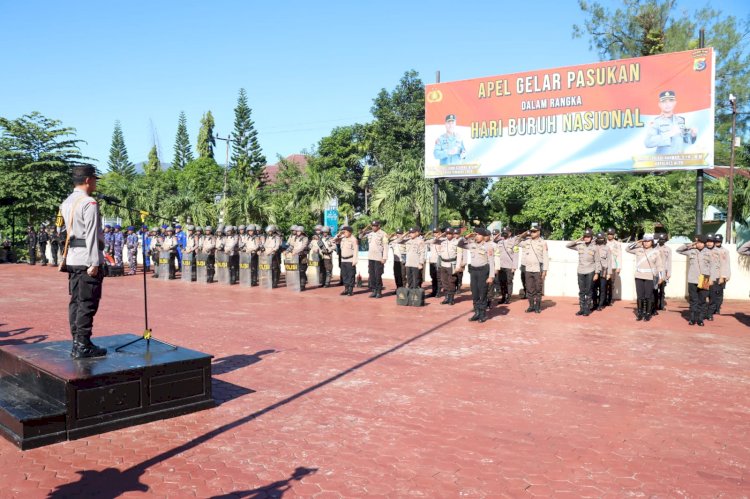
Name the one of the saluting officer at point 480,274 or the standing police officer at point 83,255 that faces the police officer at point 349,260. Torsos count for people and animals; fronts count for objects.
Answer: the standing police officer

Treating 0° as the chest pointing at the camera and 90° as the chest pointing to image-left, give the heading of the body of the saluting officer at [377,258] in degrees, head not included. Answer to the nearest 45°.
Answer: approximately 45°

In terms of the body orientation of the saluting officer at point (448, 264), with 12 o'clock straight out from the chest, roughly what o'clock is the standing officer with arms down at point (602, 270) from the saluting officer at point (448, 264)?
the standing officer with arms down at point (602, 270) is roughly at 8 o'clock from the saluting officer at point (448, 264).

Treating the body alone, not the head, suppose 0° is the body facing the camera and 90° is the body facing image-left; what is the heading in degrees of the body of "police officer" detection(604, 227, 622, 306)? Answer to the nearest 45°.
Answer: approximately 45°

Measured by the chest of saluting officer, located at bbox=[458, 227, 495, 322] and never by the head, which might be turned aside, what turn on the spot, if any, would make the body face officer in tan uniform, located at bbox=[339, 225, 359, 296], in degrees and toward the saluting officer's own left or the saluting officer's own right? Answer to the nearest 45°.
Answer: approximately 90° to the saluting officer's own right

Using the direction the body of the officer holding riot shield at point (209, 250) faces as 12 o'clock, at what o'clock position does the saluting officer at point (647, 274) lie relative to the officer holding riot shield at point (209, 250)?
the saluting officer at point (647, 274) is roughly at 9 o'clock from the officer holding riot shield at point (209, 250).

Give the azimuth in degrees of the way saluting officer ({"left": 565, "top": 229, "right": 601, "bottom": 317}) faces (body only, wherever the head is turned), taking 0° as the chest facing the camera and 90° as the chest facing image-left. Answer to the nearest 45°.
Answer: approximately 45°

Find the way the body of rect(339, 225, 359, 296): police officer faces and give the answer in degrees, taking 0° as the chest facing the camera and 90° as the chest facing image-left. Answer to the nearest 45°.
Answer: approximately 45°

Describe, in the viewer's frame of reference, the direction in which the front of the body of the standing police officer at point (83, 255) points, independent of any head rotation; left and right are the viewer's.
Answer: facing away from the viewer and to the right of the viewer
